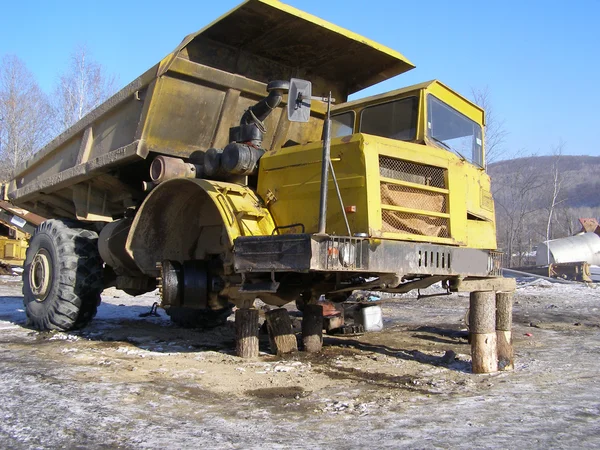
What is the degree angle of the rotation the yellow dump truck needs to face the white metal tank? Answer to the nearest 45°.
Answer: approximately 90° to its left

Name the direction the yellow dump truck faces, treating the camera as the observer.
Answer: facing the viewer and to the right of the viewer
